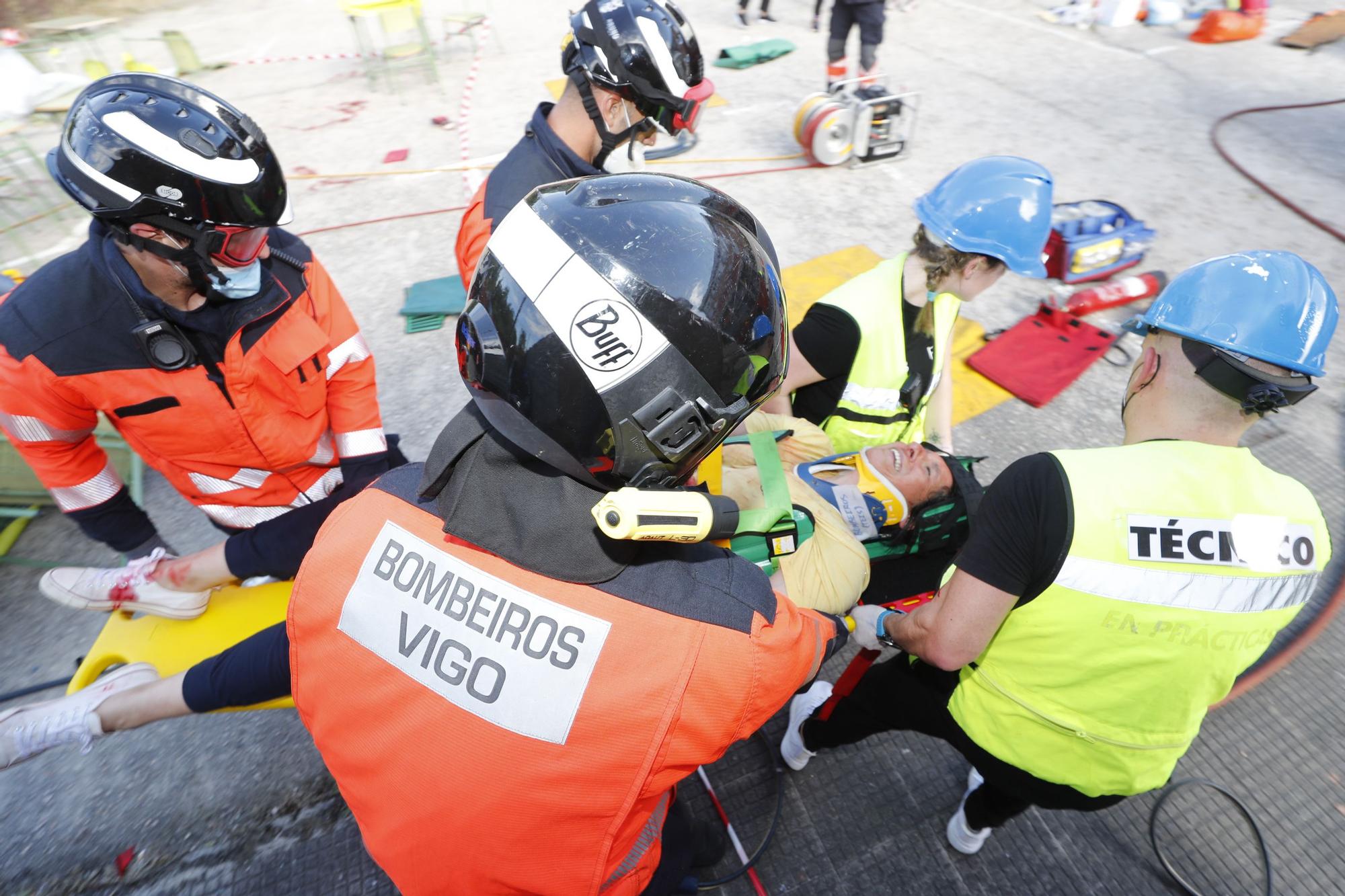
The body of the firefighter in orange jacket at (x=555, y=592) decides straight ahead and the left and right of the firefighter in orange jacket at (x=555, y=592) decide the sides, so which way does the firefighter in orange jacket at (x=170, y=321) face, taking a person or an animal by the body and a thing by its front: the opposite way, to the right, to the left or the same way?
to the right

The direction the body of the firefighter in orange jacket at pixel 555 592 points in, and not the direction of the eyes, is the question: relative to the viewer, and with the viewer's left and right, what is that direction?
facing away from the viewer and to the right of the viewer

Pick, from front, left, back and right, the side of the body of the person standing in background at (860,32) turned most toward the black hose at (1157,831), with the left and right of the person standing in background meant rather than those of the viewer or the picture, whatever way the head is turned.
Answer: front

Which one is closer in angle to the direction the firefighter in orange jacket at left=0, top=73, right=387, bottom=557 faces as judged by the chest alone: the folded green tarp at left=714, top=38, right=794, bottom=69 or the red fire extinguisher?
the red fire extinguisher

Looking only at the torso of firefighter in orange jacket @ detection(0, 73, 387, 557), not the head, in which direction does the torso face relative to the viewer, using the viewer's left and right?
facing the viewer and to the right of the viewer

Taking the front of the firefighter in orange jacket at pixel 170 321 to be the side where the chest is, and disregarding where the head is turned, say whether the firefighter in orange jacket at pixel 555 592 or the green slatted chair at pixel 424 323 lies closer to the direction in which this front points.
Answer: the firefighter in orange jacket

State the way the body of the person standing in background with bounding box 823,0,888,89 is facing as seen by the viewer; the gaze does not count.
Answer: toward the camera

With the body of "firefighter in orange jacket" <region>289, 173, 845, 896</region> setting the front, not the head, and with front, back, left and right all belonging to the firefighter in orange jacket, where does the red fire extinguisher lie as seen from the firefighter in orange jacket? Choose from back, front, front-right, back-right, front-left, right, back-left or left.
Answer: front

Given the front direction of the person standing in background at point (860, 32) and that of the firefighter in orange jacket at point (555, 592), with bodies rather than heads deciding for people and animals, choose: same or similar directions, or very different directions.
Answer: very different directions

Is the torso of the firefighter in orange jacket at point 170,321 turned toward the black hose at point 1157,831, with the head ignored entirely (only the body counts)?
yes
